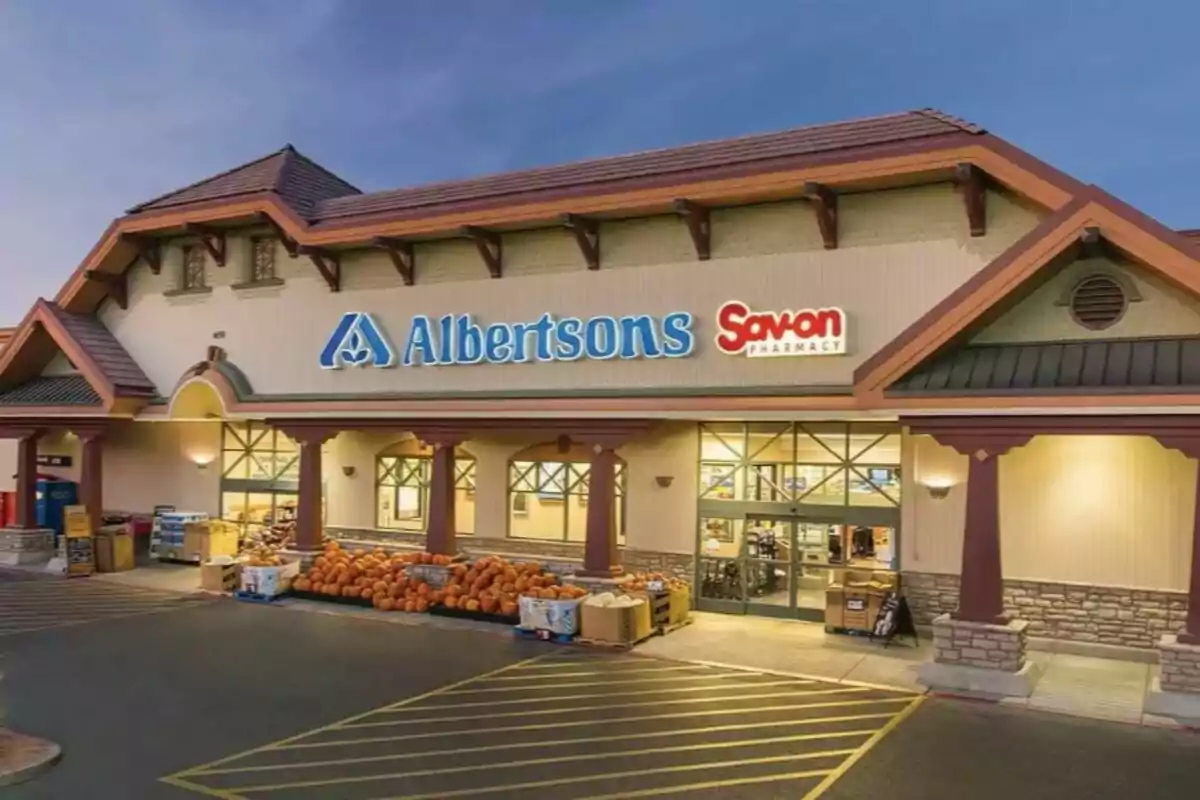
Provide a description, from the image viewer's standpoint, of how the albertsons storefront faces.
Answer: facing the viewer and to the left of the viewer

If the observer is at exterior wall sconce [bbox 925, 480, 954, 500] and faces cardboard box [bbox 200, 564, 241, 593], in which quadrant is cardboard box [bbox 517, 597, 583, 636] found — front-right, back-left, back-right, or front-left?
front-left
